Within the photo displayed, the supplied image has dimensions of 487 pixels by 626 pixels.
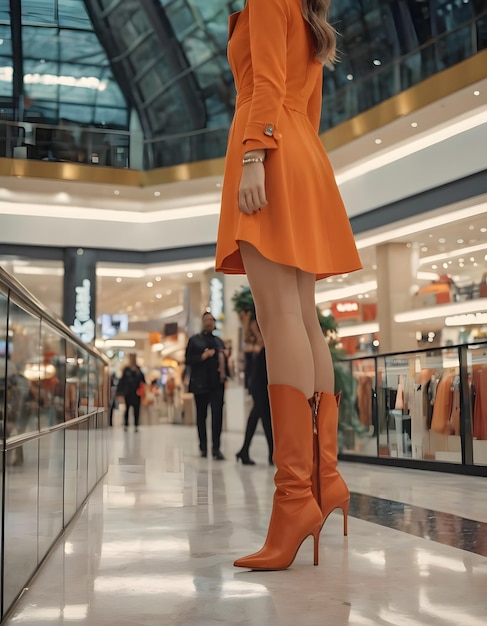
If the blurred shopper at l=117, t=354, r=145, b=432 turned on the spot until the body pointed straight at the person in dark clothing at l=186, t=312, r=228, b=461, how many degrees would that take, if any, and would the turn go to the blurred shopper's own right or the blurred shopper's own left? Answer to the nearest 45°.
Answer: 0° — they already face them

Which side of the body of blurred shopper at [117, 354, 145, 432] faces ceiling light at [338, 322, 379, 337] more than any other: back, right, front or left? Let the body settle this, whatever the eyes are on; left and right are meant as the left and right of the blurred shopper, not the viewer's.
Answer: left

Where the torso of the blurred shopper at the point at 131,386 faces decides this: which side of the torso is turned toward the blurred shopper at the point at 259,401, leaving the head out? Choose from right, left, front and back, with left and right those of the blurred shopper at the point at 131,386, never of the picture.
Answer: front

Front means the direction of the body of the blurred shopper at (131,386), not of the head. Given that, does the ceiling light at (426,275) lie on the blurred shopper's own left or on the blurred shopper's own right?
on the blurred shopper's own left

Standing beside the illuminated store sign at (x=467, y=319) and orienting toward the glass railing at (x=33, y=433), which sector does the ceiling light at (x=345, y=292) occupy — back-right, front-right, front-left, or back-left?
back-right

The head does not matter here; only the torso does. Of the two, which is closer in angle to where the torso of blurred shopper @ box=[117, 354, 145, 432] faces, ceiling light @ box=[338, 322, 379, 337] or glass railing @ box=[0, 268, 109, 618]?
the glass railing

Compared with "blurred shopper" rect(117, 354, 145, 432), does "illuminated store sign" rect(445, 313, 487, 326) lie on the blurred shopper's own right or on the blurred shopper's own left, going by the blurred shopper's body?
on the blurred shopper's own left

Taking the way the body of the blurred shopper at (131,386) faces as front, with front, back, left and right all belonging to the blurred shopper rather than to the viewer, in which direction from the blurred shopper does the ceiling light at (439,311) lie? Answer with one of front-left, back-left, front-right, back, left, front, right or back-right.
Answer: front-left

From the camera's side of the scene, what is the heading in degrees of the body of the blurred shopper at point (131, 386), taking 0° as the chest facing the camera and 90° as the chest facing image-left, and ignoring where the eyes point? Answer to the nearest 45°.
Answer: approximately 0°

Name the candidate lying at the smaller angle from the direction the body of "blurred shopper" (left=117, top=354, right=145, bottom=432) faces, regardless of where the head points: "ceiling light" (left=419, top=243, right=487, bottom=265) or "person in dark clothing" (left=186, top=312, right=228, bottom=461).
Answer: the person in dark clothing

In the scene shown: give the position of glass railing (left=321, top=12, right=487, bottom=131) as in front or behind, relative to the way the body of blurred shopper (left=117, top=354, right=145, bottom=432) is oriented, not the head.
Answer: in front

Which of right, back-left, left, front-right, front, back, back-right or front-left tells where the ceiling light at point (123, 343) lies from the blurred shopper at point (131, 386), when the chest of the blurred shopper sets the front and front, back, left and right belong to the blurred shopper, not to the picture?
back
